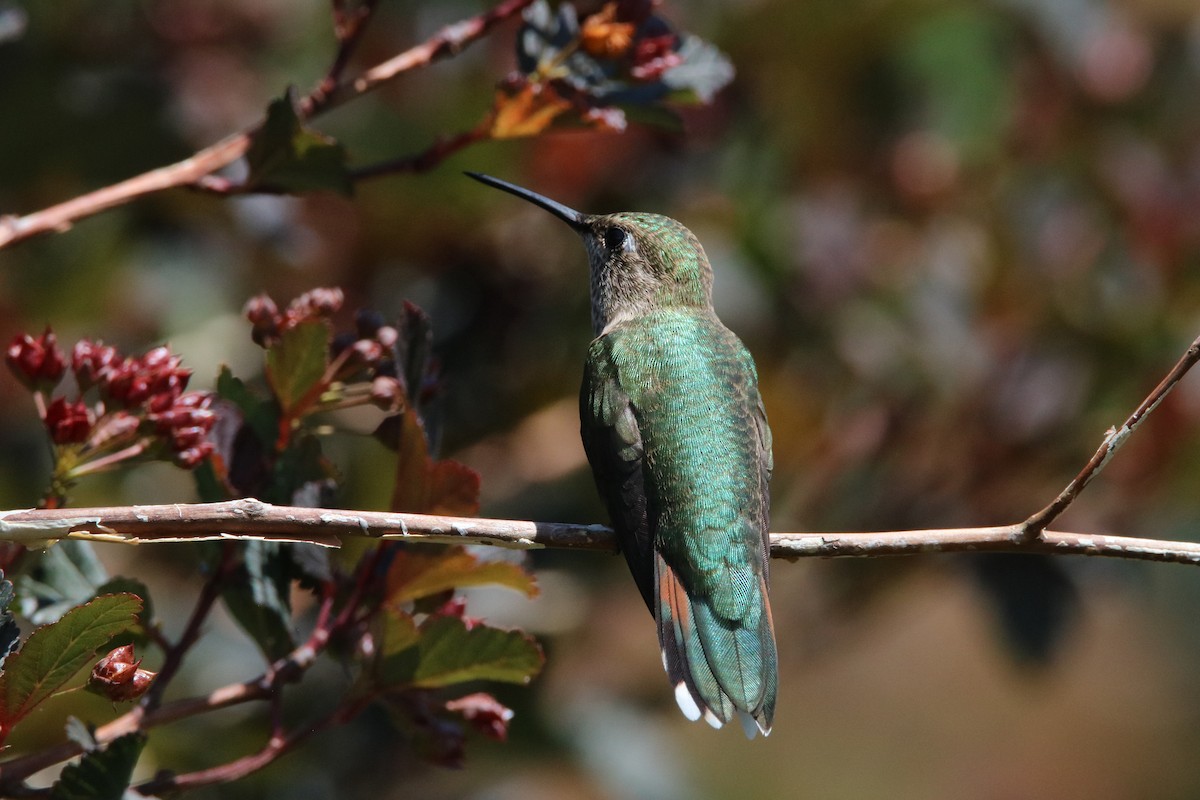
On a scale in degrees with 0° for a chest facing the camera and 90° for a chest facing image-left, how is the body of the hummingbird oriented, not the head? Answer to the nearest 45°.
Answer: approximately 135°

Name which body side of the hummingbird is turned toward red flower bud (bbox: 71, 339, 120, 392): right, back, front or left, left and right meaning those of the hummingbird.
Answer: left

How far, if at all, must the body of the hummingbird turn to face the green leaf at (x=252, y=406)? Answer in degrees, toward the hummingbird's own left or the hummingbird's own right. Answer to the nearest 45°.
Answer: approximately 90° to the hummingbird's own left

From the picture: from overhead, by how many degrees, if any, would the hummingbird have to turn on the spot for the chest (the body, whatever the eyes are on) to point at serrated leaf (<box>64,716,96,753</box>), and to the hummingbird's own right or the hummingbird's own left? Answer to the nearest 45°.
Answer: approximately 90° to the hummingbird's own left
